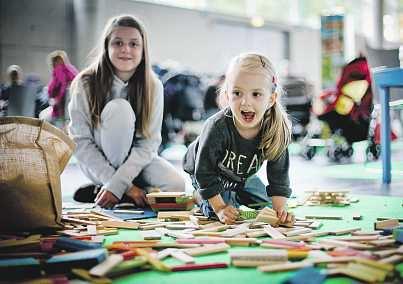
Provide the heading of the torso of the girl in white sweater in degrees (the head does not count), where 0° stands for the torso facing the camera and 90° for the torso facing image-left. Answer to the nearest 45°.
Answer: approximately 0°

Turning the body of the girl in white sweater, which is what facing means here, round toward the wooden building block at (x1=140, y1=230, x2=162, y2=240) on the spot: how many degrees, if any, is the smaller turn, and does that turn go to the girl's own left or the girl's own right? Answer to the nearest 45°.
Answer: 0° — they already face it

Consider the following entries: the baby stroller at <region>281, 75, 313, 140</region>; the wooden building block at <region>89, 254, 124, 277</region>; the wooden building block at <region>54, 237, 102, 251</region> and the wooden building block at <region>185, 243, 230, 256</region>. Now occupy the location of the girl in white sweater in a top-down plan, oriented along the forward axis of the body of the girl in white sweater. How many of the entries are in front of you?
3

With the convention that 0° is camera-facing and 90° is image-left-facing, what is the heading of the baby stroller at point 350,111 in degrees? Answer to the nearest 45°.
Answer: approximately 45°

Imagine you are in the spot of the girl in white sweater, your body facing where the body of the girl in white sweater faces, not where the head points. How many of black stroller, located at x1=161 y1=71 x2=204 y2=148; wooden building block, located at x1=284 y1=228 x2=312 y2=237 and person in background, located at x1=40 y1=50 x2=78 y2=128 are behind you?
2

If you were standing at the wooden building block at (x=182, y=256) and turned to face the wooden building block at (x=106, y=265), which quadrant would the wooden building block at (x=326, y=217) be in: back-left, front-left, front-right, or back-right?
back-right

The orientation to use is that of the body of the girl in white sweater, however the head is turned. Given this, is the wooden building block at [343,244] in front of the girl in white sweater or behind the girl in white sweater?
in front

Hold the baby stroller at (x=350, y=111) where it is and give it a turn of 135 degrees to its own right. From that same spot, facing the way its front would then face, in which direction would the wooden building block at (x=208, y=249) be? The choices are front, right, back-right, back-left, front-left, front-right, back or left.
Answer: back

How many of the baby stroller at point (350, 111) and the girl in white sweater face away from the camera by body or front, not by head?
0

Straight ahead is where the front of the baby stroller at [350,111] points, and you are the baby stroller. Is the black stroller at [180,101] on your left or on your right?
on your right

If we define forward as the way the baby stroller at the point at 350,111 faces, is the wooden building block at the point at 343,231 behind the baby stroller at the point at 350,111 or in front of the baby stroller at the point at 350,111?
in front

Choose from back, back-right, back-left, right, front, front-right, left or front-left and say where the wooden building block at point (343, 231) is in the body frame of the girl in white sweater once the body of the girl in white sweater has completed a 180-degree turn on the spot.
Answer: back-right

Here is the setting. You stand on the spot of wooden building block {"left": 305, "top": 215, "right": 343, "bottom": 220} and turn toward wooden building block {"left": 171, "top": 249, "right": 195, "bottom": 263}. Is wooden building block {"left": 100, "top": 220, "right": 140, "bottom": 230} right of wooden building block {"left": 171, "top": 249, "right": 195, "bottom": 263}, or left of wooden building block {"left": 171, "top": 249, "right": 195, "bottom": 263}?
right
